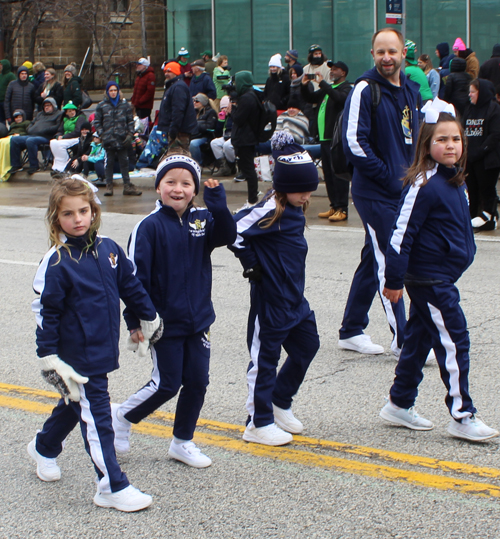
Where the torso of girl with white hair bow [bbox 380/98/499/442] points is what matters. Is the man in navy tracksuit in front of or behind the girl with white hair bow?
behind

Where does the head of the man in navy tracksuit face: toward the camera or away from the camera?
toward the camera

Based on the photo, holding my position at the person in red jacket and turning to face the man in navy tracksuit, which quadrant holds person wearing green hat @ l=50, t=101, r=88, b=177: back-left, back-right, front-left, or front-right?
front-right

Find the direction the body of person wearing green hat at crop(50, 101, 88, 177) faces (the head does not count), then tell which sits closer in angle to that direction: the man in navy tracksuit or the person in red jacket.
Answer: the man in navy tracksuit

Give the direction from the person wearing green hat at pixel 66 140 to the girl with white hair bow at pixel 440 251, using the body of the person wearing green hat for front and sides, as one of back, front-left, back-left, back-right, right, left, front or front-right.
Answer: front-left

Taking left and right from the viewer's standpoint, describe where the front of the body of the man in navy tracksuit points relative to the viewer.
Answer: facing the viewer and to the right of the viewer

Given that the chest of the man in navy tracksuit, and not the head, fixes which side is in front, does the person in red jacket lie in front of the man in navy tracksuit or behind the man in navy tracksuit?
behind

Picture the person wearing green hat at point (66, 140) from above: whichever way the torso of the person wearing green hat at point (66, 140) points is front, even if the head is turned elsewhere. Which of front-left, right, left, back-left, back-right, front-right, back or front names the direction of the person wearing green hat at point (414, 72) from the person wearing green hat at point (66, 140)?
left

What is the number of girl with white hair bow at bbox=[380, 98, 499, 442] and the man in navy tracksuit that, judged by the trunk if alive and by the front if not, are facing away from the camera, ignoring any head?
0

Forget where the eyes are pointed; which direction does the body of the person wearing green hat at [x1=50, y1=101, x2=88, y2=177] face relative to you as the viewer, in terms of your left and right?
facing the viewer and to the left of the viewer

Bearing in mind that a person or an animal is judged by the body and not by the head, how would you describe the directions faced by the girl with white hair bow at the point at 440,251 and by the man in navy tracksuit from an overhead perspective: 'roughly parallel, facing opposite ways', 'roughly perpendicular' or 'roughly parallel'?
roughly parallel

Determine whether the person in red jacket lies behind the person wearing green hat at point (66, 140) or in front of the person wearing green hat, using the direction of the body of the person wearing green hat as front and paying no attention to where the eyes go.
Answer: behind
